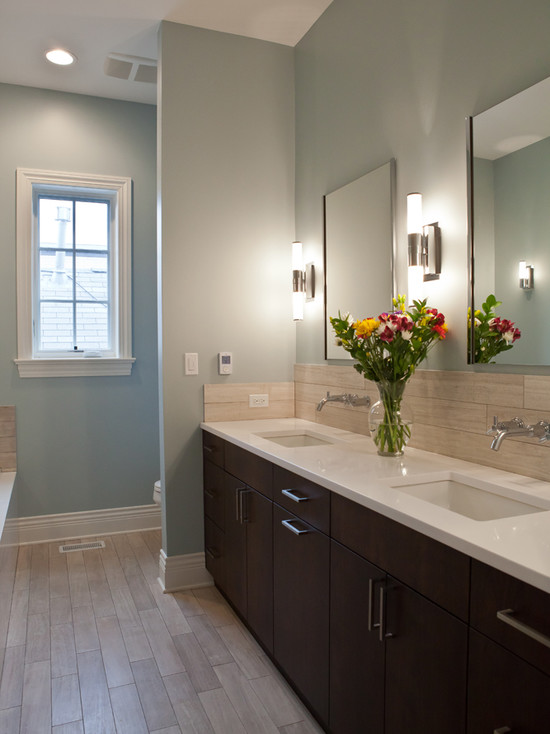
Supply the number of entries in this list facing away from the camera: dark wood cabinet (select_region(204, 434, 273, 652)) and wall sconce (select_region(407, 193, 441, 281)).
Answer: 0

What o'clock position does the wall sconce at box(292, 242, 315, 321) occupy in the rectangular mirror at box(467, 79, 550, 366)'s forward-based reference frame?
The wall sconce is roughly at 3 o'clock from the rectangular mirror.

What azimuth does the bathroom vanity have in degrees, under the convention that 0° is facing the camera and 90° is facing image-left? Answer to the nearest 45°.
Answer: approximately 45°

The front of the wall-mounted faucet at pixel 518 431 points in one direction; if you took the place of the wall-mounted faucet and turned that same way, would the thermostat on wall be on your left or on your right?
on your right

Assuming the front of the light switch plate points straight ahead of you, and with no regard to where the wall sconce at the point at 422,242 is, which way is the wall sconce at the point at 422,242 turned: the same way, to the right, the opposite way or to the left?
to the right

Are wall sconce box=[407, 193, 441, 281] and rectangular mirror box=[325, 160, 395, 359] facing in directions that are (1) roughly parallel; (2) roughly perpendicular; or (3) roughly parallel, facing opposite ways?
roughly parallel

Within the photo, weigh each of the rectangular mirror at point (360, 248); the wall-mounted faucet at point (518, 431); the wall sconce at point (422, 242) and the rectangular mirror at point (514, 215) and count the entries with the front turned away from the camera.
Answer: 0

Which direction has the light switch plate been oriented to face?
toward the camera

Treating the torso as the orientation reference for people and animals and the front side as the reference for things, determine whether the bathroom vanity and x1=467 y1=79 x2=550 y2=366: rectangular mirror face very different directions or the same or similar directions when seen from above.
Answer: same or similar directions
